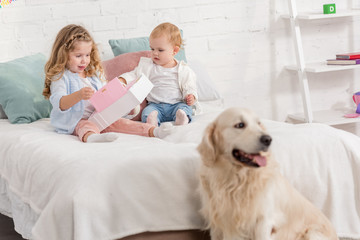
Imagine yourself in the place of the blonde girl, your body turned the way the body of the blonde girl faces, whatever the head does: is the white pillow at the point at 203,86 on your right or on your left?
on your left

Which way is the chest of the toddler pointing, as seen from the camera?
toward the camera

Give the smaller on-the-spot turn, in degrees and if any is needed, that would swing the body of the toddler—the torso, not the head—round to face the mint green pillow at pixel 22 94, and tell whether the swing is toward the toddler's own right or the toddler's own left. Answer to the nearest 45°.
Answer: approximately 90° to the toddler's own right

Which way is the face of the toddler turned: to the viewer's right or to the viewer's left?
to the viewer's left

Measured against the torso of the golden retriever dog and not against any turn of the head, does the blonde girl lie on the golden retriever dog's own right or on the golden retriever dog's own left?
on the golden retriever dog's own right

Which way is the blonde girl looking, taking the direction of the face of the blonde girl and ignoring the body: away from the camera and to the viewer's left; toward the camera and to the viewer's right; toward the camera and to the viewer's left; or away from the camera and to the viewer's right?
toward the camera and to the viewer's right

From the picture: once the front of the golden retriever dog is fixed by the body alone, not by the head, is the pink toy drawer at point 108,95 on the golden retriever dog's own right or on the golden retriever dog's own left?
on the golden retriever dog's own right

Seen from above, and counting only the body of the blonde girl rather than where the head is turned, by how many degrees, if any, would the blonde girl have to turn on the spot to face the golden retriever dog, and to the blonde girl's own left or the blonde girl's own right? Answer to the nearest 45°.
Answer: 0° — they already face it

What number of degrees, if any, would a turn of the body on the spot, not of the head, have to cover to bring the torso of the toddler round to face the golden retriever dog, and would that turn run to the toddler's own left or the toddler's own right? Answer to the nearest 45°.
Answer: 0° — they already face it

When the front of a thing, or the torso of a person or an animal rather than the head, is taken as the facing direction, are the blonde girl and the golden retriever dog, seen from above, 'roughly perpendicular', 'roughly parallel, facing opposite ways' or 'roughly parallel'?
roughly perpendicular

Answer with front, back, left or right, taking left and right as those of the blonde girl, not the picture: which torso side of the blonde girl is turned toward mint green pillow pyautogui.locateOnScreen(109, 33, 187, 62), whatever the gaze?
left

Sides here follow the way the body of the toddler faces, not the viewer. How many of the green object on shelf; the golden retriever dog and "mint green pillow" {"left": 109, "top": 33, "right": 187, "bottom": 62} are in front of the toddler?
1

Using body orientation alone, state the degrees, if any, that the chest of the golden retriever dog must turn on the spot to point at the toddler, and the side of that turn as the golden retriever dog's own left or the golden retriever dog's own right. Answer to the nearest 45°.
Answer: approximately 135° to the golden retriever dog's own right

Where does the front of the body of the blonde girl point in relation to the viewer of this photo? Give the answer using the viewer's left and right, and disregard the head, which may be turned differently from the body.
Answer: facing the viewer and to the right of the viewer

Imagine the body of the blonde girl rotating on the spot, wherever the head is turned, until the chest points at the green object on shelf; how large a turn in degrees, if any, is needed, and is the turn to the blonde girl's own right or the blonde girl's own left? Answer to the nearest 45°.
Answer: approximately 90° to the blonde girl's own left
